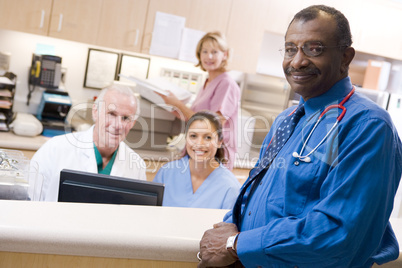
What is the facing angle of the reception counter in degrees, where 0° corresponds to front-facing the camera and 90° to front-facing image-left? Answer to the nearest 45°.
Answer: approximately 0°

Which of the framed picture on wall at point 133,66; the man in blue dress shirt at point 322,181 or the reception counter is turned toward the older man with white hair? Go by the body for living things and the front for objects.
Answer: the framed picture on wall

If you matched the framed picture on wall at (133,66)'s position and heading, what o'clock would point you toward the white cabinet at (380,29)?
The white cabinet is roughly at 9 o'clock from the framed picture on wall.

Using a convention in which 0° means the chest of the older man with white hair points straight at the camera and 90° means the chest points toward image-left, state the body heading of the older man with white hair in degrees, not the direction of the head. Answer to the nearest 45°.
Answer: approximately 315°

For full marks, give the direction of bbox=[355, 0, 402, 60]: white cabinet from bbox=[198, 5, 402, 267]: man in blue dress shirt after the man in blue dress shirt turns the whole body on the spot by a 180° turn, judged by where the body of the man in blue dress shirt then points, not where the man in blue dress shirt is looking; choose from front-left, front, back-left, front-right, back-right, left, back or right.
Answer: front-left

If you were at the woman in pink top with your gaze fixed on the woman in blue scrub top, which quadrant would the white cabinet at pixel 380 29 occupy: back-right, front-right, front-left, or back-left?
back-left

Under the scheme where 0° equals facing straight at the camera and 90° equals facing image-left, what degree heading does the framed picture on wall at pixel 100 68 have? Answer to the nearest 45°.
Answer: approximately 0°

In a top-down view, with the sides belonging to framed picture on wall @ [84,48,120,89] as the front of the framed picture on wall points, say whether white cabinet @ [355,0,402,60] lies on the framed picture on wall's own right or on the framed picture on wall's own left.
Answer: on the framed picture on wall's own left
